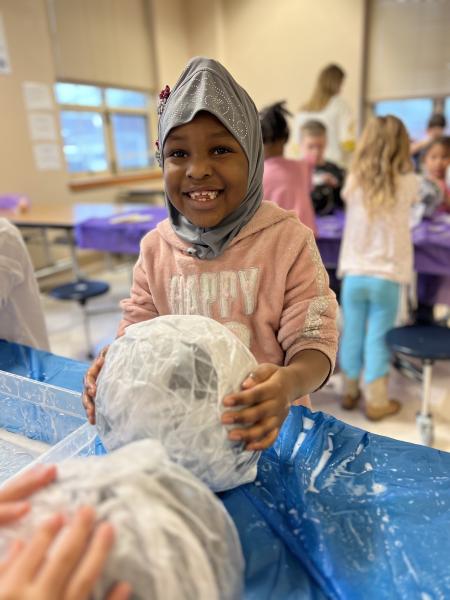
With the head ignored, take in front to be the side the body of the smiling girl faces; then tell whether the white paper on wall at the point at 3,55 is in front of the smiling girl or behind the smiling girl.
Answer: behind

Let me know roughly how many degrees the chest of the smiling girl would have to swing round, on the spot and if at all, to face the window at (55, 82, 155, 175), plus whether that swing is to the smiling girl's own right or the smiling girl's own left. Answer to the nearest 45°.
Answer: approximately 180°

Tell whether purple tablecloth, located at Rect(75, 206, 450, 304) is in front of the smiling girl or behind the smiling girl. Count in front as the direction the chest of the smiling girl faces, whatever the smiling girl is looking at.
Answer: behind

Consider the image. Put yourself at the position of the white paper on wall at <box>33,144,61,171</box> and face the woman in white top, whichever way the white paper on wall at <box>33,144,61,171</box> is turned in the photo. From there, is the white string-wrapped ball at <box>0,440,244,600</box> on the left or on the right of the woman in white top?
right

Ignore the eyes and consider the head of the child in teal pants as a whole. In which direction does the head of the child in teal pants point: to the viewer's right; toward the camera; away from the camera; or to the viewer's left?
away from the camera

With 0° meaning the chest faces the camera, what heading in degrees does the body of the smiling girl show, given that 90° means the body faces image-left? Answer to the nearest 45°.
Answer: approximately 0°

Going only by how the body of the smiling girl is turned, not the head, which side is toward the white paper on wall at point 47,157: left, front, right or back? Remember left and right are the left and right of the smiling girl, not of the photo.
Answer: back

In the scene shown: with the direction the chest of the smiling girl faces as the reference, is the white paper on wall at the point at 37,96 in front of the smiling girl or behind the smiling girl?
behind

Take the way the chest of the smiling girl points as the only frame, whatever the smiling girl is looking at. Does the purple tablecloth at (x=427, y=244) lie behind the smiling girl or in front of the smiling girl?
behind

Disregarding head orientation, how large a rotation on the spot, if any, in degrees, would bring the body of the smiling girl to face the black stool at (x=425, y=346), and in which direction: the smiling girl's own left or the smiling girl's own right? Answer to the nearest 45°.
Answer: approximately 135° to the smiling girl's own left
